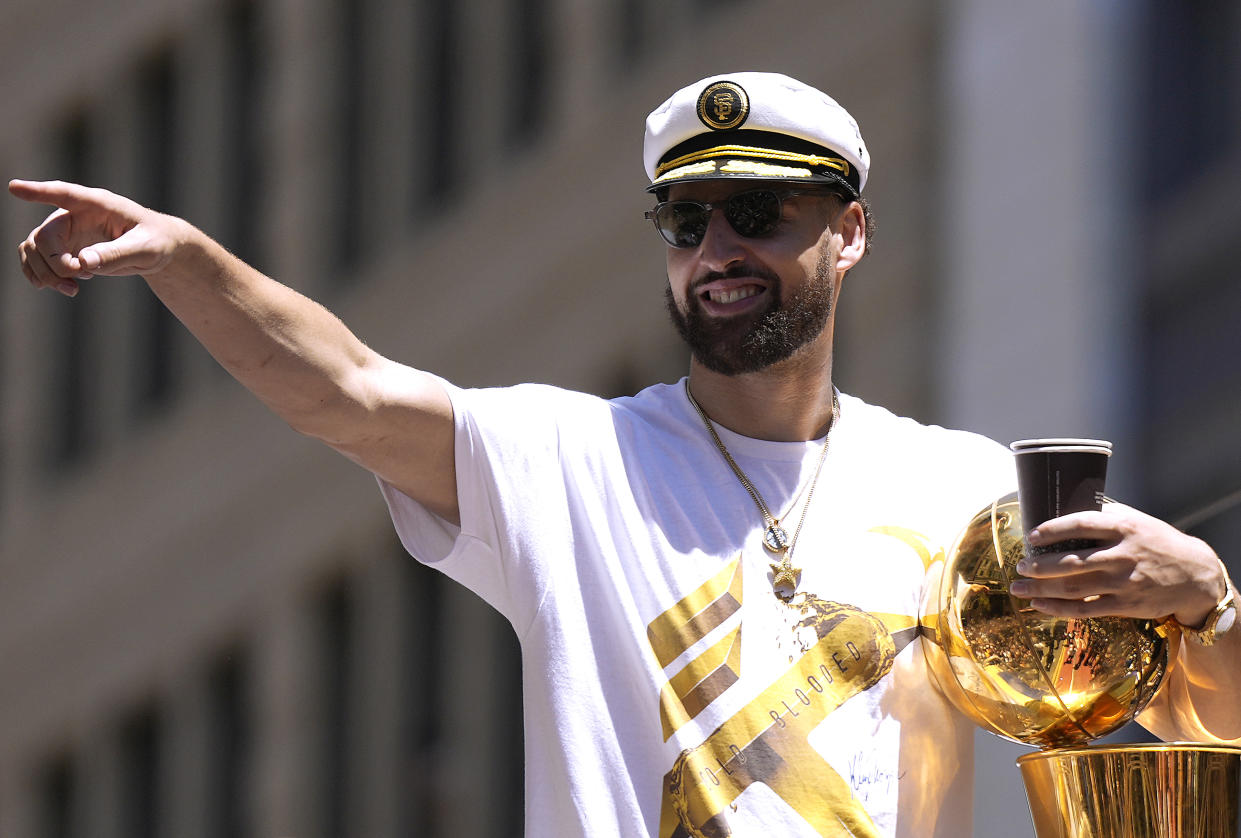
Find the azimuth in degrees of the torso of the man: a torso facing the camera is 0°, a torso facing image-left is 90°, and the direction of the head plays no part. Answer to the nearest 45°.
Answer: approximately 0°

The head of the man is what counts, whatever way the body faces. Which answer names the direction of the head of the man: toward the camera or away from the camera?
toward the camera
